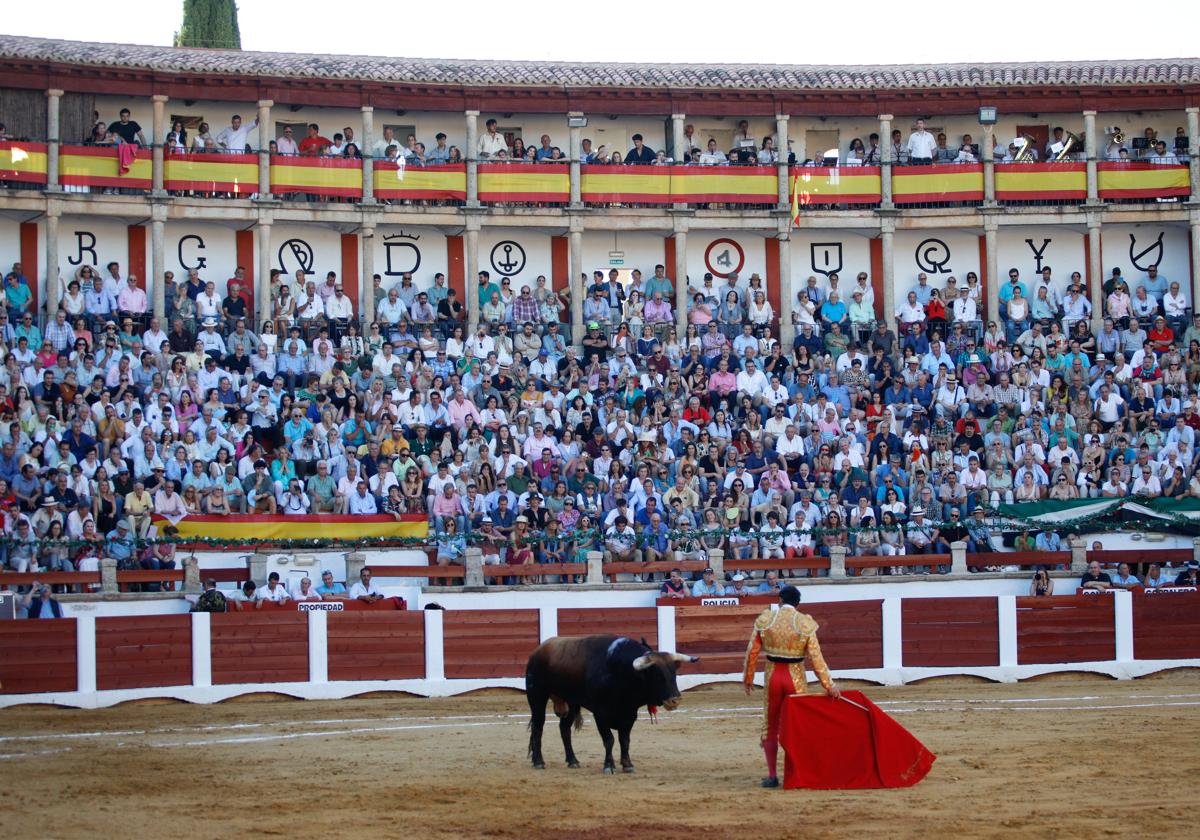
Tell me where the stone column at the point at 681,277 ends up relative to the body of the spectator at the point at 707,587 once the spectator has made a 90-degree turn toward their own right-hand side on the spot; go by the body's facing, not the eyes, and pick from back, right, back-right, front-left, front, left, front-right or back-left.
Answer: right

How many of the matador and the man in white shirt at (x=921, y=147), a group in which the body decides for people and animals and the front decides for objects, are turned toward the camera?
1

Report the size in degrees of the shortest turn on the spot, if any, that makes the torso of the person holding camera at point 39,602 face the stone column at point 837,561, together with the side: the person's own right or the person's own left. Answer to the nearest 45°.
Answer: approximately 90° to the person's own left

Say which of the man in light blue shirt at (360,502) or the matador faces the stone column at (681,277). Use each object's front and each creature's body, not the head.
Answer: the matador

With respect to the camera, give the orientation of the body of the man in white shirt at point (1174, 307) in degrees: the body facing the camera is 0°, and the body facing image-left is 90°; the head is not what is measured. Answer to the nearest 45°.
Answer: approximately 0°

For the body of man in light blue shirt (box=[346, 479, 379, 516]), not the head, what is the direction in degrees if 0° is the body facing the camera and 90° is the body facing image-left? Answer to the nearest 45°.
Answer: approximately 0°

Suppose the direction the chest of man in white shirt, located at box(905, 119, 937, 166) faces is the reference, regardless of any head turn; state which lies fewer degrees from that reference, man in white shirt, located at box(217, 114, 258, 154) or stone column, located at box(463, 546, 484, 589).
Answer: the stone column

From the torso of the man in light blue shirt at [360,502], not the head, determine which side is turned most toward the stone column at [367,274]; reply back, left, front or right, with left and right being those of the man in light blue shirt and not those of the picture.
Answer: back

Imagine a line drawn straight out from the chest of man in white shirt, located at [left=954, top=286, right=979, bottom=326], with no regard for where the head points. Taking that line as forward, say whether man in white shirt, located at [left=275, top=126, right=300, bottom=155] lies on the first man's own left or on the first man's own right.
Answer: on the first man's own right

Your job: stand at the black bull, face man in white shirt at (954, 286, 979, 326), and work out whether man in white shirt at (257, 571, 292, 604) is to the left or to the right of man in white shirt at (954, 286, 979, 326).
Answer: left

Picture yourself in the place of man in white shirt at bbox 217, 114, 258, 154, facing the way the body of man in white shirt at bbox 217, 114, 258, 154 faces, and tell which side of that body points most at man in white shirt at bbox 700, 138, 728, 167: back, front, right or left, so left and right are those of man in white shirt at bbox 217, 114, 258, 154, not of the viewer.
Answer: left
